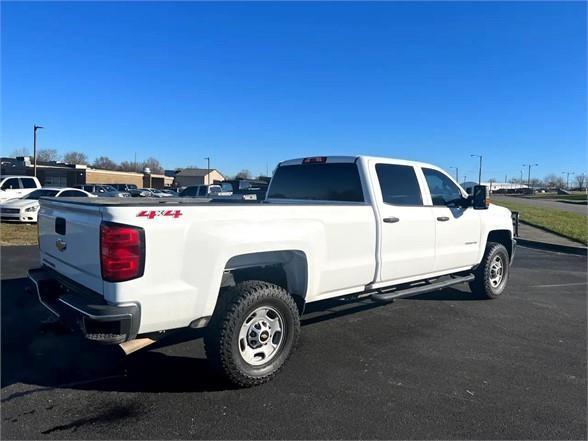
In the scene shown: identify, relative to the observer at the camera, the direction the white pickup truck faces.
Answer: facing away from the viewer and to the right of the viewer

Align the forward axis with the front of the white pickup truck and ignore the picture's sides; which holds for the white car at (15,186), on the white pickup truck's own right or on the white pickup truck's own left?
on the white pickup truck's own left
